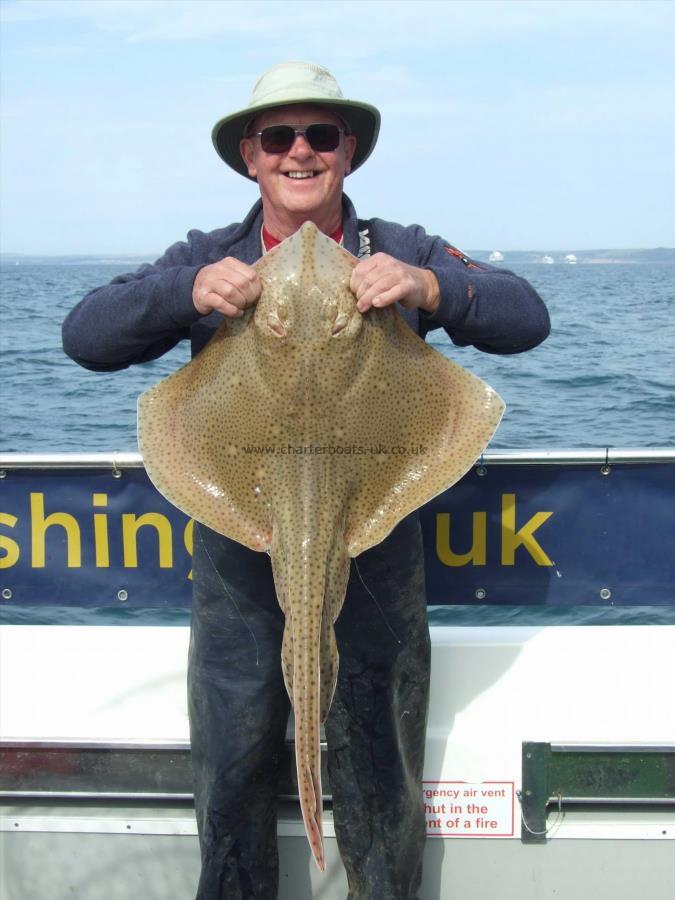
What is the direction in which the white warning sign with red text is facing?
toward the camera

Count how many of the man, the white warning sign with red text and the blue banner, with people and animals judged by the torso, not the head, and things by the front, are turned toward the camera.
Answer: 3

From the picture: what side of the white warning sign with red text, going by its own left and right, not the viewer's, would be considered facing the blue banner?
back

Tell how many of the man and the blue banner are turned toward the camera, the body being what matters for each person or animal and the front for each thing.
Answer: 2

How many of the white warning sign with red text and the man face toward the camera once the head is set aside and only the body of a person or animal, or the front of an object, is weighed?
2

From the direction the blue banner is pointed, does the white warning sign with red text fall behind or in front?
in front
